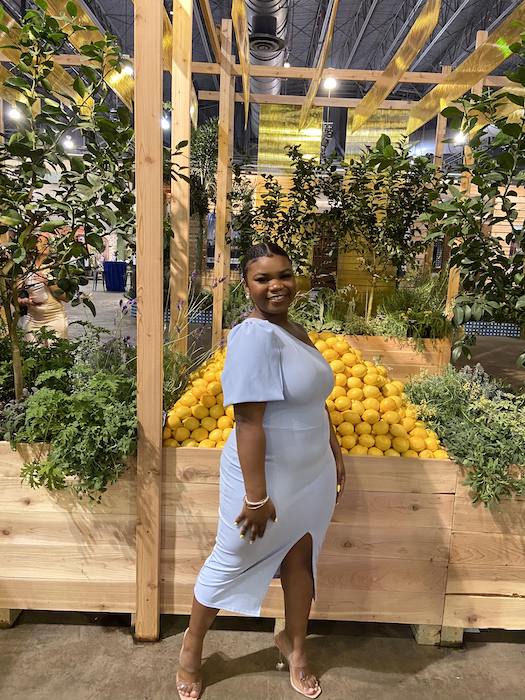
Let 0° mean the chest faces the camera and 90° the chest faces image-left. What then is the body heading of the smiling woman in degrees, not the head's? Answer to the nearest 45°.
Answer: approximately 315°

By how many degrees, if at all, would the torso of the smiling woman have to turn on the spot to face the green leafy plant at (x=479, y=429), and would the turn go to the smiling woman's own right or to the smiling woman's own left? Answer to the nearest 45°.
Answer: approximately 90° to the smiling woman's own left

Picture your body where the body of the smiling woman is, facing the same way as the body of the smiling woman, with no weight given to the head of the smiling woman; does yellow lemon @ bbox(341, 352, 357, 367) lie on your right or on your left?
on your left

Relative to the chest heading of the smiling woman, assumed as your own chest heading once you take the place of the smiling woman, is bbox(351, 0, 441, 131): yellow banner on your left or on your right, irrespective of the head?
on your left

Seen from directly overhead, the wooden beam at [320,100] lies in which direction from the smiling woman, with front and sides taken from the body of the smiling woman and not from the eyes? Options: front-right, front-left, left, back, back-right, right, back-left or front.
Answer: back-left

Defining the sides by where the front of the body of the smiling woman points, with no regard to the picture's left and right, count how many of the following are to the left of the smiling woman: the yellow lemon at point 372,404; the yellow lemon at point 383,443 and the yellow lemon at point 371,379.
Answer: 3

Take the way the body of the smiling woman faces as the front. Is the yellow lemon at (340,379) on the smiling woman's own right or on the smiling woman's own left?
on the smiling woman's own left

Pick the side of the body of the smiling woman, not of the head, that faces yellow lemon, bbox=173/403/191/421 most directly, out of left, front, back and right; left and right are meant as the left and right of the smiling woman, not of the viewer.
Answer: back

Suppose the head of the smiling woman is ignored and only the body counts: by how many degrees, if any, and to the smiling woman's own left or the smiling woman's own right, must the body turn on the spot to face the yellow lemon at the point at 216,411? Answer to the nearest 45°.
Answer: approximately 135° to the smiling woman's own left

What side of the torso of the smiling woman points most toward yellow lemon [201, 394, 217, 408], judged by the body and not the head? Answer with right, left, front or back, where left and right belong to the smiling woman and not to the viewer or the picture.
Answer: back
